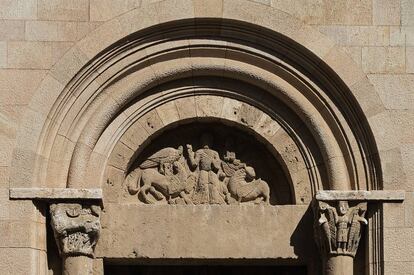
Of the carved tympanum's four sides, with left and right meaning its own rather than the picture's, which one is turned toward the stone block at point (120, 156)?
right

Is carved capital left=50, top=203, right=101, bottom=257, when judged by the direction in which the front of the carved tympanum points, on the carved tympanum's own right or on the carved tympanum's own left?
on the carved tympanum's own right

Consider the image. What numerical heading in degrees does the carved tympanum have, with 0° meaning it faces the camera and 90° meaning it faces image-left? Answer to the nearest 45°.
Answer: approximately 0°

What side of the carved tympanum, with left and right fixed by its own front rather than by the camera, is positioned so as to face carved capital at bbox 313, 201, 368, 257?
left
